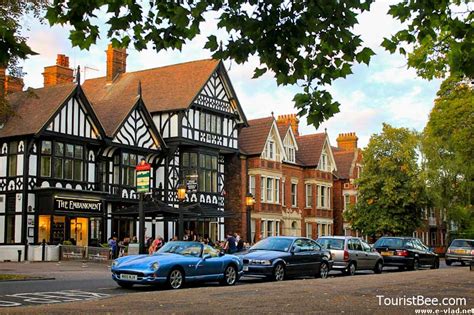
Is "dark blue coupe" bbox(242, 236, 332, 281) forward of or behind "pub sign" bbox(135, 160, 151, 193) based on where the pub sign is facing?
forward

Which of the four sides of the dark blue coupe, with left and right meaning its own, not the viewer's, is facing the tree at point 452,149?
back

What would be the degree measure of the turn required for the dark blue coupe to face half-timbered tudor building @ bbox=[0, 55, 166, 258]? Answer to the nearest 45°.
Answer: approximately 90° to its right

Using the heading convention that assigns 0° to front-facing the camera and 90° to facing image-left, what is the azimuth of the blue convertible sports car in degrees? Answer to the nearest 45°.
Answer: approximately 45°

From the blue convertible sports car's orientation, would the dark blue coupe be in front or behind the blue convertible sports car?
behind
